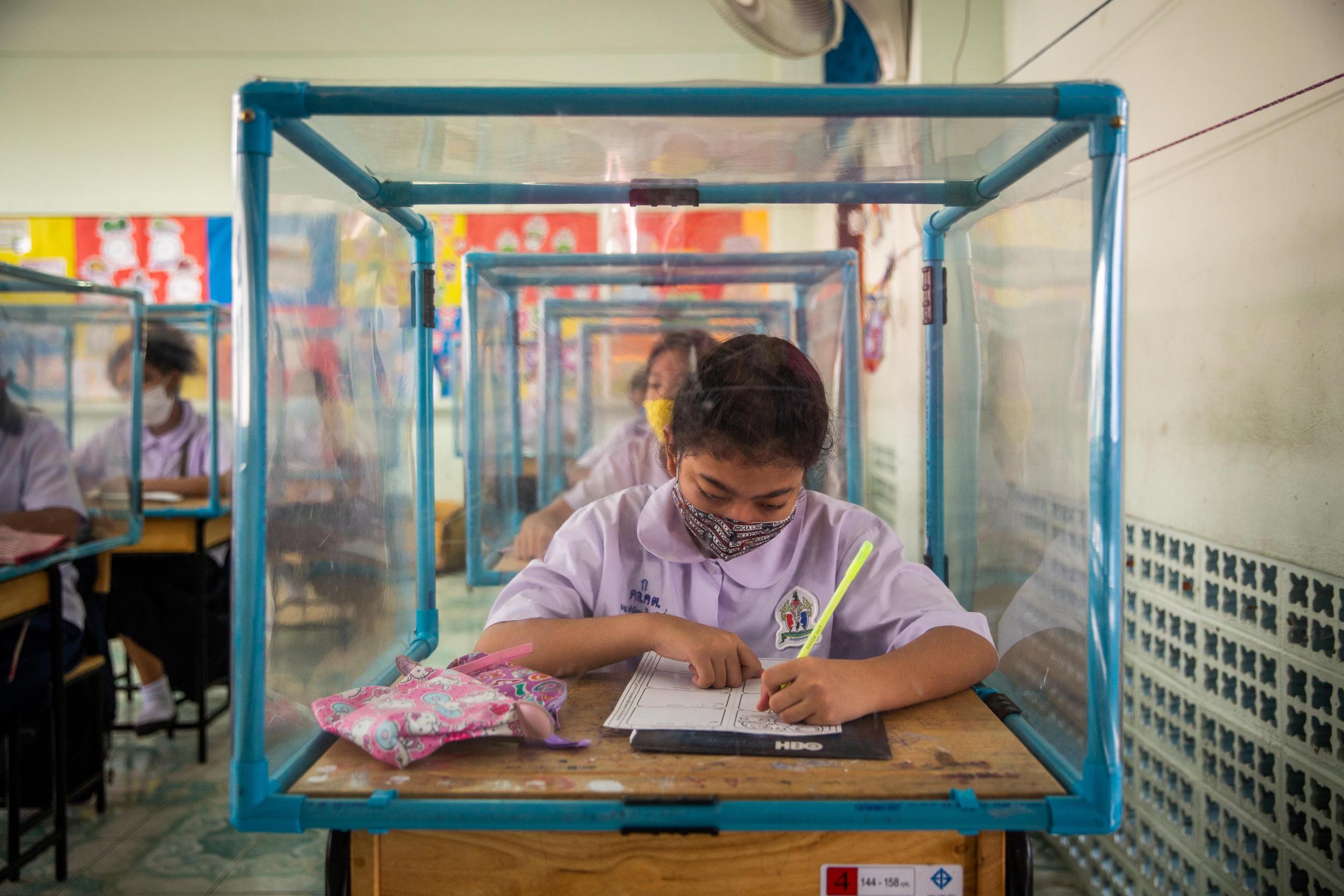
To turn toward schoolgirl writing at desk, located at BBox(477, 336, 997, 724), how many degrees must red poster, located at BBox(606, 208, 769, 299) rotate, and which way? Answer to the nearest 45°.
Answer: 0° — it already faces them

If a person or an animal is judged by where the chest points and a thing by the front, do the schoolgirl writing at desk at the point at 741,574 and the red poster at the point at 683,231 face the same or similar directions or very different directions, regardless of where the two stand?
same or similar directions

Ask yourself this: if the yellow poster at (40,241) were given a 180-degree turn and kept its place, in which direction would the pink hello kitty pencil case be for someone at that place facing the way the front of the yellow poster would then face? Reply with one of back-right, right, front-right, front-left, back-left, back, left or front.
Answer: back

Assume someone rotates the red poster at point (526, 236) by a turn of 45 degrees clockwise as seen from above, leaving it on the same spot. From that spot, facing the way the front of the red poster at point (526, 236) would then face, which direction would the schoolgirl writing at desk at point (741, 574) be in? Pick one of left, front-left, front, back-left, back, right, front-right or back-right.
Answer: front-left

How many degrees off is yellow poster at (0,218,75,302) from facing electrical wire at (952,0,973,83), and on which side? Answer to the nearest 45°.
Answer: approximately 45° to its left

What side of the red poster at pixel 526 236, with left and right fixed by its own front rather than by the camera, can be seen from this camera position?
front

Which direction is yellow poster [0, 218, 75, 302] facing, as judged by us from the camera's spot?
facing the viewer

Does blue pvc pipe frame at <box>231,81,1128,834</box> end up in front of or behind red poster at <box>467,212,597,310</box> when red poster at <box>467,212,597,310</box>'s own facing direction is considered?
in front

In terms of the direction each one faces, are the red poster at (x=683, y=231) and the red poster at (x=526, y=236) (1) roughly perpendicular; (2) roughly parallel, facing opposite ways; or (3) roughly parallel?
roughly parallel

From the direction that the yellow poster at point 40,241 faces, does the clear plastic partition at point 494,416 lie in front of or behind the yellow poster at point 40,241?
in front

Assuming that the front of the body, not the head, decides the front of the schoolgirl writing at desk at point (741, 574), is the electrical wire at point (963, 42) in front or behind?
behind
